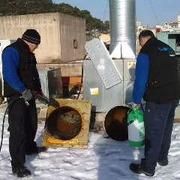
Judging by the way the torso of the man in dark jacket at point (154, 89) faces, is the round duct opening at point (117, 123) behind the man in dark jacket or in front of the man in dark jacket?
in front

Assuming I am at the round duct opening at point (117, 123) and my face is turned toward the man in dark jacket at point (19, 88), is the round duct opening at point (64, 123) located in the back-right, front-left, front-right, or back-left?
front-right

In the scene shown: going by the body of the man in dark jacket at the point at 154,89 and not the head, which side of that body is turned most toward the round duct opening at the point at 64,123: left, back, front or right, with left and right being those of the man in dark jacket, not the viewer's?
front

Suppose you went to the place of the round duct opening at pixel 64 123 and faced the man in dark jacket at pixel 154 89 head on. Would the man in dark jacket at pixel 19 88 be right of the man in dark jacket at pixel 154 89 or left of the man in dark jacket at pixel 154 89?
right

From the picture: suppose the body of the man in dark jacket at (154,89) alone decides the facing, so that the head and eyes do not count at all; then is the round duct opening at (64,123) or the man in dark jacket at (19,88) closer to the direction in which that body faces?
the round duct opening

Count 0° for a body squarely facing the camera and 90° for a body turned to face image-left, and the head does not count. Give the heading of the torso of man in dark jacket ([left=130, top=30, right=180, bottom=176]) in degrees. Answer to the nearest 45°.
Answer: approximately 135°

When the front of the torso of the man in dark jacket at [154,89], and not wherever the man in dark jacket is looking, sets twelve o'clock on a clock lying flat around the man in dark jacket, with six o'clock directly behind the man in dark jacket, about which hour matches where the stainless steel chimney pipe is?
The stainless steel chimney pipe is roughly at 1 o'clock from the man in dark jacket.
